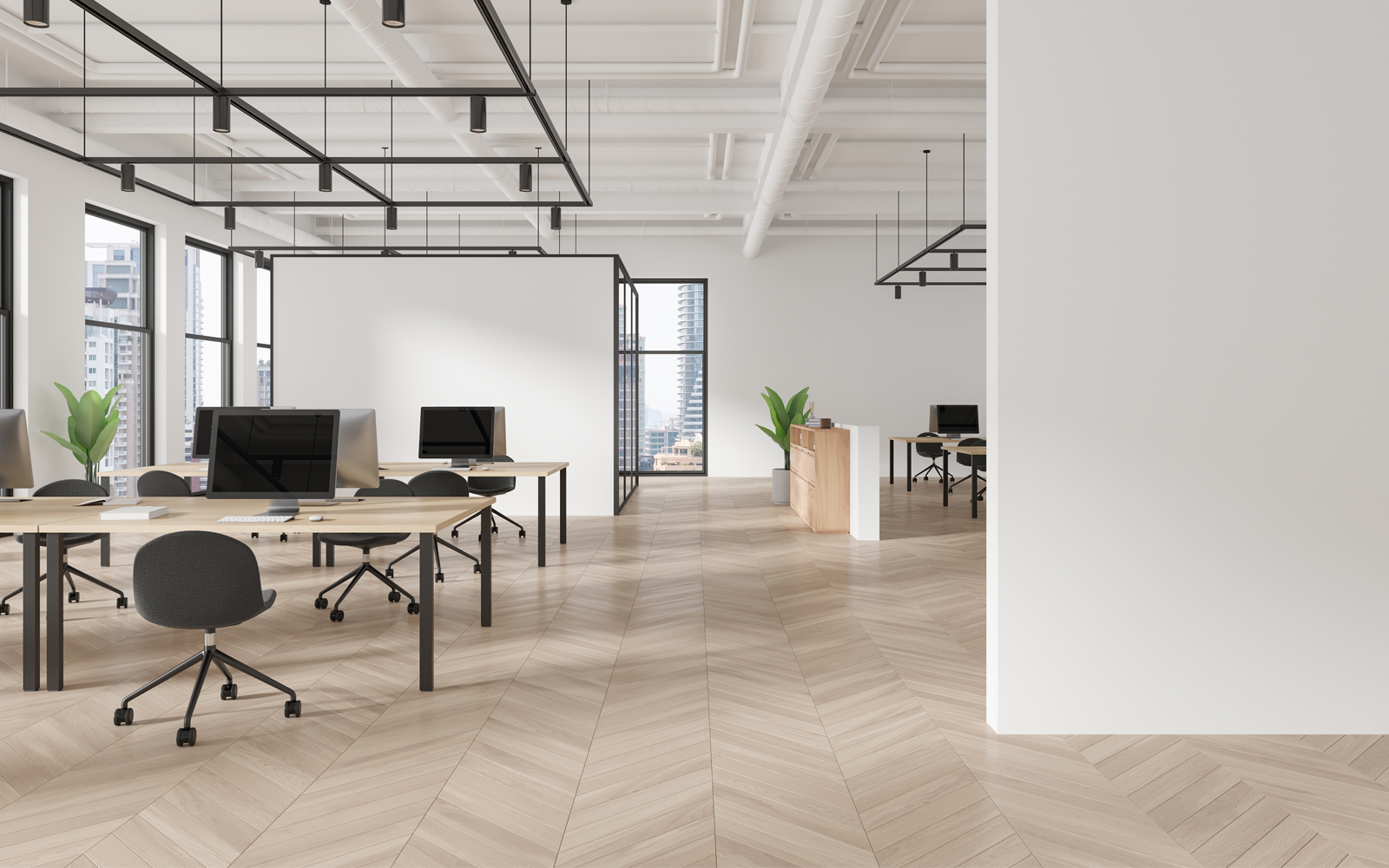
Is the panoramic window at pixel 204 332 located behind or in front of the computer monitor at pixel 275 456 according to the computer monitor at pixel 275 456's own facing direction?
behind

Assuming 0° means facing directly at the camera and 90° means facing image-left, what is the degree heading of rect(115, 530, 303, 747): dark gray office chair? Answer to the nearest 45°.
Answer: approximately 225°

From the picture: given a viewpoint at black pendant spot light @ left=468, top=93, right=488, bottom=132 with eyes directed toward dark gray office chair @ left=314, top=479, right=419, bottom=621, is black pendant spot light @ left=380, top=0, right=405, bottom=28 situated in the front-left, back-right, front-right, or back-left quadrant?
back-left

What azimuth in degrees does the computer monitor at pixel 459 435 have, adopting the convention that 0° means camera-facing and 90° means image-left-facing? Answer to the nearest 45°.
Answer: approximately 0°

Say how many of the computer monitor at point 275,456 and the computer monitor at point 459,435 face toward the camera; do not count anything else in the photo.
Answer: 2
